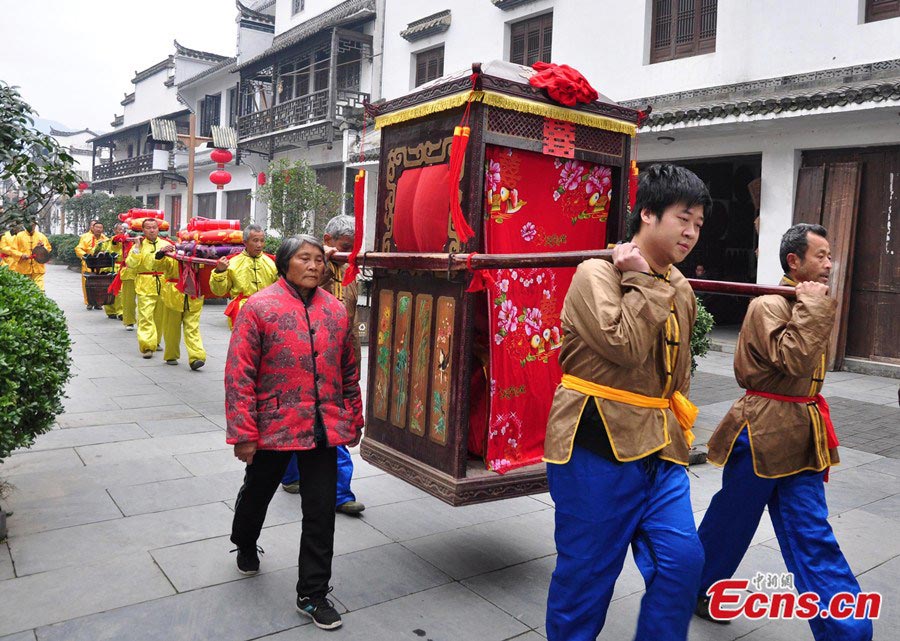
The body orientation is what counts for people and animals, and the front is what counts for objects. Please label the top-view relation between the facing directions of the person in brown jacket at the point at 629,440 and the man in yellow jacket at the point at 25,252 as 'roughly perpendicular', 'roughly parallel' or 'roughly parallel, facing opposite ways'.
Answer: roughly parallel

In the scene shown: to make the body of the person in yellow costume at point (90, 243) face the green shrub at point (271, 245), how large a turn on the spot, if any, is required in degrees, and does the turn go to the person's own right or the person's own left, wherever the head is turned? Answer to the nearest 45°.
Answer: approximately 45° to the person's own left

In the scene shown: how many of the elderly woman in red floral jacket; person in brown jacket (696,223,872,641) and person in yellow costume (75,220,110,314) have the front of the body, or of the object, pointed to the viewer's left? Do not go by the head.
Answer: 0

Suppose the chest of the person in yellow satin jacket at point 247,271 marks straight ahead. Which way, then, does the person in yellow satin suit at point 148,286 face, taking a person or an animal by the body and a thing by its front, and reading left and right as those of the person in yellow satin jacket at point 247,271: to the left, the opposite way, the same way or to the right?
the same way

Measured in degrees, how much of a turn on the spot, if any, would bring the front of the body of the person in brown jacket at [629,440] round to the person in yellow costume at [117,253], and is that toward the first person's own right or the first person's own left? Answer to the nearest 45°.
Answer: approximately 180°

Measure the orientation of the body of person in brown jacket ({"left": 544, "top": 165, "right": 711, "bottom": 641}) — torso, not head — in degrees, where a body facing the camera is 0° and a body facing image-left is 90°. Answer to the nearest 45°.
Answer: approximately 315°

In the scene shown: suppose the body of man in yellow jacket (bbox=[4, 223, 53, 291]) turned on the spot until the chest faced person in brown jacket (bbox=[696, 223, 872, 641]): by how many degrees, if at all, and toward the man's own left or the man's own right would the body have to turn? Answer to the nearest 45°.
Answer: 0° — they already face them

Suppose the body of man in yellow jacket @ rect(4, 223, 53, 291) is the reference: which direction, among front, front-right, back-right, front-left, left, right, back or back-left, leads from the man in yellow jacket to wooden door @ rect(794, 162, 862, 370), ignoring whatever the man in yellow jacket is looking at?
front-left

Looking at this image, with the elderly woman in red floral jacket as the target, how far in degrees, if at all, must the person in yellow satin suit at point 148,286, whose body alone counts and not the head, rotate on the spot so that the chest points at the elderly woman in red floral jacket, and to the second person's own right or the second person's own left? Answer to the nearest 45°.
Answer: approximately 45° to the second person's own right

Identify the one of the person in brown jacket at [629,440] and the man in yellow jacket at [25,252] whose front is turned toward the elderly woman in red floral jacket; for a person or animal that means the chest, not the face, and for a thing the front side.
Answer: the man in yellow jacket

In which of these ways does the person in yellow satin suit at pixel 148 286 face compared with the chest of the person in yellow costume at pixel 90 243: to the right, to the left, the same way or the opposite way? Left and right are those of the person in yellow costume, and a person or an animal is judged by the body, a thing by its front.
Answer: the same way

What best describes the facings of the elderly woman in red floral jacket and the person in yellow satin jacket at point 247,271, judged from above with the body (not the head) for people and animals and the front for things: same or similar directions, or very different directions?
same or similar directions

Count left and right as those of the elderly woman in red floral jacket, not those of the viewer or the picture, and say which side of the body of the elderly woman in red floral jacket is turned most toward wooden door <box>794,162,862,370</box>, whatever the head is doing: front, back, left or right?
left

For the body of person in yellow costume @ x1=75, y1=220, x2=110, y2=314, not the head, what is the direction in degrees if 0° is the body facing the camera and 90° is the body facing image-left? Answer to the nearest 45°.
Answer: approximately 315°

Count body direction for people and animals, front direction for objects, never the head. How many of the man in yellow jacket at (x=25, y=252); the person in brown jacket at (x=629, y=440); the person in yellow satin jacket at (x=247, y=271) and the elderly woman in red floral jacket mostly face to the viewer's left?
0

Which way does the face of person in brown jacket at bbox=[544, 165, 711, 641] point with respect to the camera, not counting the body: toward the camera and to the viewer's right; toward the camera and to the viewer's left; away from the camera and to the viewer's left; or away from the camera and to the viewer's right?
toward the camera and to the viewer's right

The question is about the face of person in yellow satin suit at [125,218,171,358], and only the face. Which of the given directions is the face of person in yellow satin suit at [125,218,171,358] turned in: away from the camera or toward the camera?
toward the camera

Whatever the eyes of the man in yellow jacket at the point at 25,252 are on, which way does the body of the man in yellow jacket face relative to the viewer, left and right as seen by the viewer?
facing the viewer
